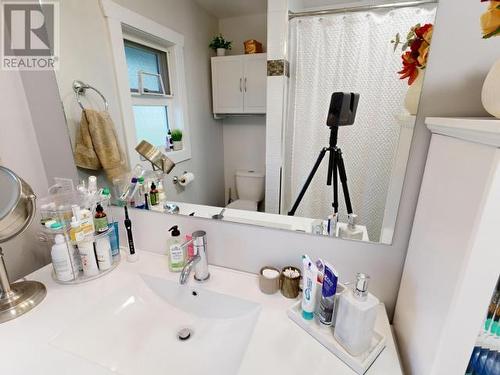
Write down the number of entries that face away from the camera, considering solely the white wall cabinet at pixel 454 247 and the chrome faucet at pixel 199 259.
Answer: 0

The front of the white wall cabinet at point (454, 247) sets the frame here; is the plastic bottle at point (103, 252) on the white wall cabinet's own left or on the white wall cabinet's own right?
on the white wall cabinet's own right

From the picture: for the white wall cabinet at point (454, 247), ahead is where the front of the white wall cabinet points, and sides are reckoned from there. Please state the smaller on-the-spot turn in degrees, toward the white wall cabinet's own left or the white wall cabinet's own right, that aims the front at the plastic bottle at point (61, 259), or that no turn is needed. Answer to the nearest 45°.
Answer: approximately 90° to the white wall cabinet's own right

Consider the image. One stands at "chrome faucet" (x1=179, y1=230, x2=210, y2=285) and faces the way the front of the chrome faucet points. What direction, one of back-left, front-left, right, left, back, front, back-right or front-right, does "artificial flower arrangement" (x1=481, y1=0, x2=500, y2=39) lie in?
left

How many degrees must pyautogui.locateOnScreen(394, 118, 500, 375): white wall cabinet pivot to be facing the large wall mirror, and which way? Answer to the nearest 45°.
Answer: approximately 135° to its right

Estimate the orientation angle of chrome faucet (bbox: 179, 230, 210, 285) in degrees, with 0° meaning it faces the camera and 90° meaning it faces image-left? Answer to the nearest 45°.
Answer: approximately 45°

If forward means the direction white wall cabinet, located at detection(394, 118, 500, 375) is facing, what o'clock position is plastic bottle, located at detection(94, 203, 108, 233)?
The plastic bottle is roughly at 4 o'clock from the white wall cabinet.

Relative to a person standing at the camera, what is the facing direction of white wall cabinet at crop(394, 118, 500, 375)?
facing the viewer and to the right of the viewer

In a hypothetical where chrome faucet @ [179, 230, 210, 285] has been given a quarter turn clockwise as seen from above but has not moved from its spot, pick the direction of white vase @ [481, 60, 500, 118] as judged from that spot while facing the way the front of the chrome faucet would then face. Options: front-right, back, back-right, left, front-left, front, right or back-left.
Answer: back

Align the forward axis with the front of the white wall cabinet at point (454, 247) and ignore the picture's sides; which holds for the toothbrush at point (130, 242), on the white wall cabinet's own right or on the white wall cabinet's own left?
on the white wall cabinet's own right
